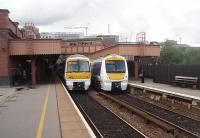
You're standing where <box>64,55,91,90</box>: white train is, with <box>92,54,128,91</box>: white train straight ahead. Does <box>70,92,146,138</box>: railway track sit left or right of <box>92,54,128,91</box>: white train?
right

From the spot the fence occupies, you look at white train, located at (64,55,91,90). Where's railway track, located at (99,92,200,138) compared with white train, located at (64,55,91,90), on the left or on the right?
left

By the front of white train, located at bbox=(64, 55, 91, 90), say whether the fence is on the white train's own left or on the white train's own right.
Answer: on the white train's own left

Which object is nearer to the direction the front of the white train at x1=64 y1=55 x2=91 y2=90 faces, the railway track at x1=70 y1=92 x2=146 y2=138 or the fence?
the railway track

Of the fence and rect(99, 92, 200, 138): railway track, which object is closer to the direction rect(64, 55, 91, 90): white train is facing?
the railway track

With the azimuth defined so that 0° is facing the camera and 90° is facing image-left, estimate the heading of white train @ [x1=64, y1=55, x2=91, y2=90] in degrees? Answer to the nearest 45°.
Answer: approximately 0°

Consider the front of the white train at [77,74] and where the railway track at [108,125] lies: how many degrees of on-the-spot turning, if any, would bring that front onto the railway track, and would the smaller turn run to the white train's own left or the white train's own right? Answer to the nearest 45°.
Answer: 0° — it already faces it

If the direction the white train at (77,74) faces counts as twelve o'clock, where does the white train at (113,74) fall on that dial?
the white train at (113,74) is roughly at 10 o'clock from the white train at (77,74).
